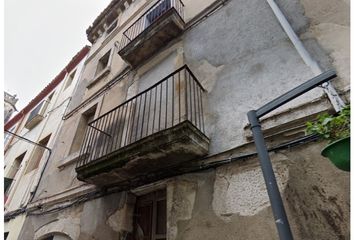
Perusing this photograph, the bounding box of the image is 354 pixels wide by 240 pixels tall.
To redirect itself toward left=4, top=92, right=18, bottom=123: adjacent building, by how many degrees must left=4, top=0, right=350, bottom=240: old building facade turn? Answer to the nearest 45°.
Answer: approximately 90° to its right

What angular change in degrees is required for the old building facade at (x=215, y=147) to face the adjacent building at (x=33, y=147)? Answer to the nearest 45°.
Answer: approximately 90° to its right

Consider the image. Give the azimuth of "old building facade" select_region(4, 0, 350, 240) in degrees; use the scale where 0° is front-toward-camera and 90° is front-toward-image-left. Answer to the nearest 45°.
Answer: approximately 45°

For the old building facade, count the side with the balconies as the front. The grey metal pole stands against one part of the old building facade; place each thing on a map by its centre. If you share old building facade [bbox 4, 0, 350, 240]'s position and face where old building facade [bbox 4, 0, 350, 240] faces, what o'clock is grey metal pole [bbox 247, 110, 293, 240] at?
The grey metal pole is roughly at 10 o'clock from the old building facade.
